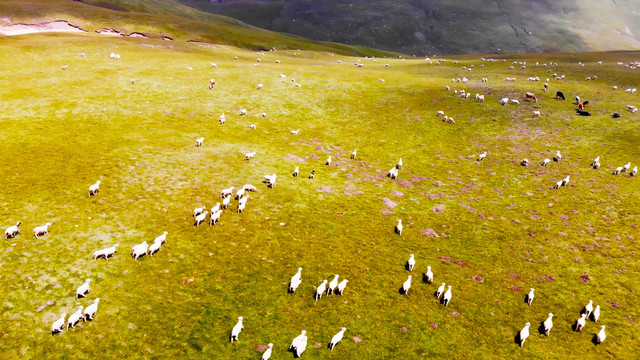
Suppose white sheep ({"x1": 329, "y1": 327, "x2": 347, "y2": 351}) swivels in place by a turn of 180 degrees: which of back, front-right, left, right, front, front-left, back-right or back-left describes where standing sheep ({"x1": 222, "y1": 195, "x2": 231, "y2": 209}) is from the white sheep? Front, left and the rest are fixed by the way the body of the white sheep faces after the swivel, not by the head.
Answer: right

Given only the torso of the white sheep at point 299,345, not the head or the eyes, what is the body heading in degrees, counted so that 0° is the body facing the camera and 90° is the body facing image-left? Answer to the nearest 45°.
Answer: approximately 225°

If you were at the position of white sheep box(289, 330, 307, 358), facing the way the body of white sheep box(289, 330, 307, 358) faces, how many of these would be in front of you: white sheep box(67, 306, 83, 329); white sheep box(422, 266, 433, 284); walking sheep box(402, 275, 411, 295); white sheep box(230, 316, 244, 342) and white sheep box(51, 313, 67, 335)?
2

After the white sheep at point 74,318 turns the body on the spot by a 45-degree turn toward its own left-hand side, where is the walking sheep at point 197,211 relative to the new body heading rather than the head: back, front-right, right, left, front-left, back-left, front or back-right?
front-right

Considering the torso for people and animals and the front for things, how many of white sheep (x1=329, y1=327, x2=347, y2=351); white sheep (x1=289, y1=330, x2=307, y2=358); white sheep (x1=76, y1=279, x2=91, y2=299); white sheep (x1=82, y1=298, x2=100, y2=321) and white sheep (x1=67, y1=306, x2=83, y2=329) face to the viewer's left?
0

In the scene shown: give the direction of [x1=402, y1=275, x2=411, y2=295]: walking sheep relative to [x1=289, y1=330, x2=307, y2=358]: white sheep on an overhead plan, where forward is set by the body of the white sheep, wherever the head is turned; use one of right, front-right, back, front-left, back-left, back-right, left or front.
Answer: front

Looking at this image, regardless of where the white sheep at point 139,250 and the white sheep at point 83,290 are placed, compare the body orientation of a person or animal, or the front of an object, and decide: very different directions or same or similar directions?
same or similar directions

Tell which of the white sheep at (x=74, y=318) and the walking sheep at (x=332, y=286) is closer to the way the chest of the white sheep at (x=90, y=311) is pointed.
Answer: the walking sheep

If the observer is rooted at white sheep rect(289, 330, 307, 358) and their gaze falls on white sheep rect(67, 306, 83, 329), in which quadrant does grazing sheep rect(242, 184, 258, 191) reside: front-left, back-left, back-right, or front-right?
front-right

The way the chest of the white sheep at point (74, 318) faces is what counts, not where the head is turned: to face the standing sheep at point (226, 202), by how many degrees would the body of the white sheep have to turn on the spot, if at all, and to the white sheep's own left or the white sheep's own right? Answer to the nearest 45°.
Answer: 0° — it already faces it

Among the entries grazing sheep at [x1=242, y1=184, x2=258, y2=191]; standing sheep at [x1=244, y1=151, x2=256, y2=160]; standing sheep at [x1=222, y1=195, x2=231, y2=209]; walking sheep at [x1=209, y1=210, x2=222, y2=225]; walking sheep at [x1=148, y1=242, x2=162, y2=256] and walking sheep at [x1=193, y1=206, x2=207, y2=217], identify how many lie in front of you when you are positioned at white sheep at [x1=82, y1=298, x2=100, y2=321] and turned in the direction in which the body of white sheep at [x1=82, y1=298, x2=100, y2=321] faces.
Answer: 6

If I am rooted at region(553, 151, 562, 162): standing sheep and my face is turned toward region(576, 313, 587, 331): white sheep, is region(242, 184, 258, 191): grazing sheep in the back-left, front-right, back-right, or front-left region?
front-right

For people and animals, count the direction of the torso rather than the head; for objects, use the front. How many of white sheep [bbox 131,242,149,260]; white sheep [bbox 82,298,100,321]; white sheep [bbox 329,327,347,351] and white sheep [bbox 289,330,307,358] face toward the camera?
0

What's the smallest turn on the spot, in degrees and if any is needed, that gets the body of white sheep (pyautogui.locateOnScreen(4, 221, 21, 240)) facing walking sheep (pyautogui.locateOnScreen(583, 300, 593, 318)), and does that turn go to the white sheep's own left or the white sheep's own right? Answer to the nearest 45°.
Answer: approximately 90° to the white sheep's own right

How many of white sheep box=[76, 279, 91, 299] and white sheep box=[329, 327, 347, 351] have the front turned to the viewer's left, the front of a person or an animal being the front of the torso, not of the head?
0

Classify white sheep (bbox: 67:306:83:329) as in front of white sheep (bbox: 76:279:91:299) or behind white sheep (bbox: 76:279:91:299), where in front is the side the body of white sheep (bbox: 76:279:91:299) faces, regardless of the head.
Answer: behind

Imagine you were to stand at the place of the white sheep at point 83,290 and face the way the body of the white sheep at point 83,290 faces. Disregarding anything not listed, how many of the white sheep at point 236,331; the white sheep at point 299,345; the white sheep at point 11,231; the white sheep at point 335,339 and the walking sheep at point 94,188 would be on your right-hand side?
3

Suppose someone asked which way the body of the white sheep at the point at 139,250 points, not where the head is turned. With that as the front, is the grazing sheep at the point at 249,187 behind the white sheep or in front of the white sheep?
in front

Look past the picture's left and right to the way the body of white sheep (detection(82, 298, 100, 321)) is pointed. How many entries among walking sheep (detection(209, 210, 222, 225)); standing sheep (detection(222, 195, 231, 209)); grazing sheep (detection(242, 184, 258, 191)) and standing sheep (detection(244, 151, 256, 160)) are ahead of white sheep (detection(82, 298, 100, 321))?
4

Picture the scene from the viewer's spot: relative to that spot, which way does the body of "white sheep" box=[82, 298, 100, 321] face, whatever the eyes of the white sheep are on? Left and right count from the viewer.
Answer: facing away from the viewer and to the right of the viewer

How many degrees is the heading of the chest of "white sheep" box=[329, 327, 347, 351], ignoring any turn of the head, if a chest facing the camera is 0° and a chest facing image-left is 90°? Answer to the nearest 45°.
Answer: approximately 225°
